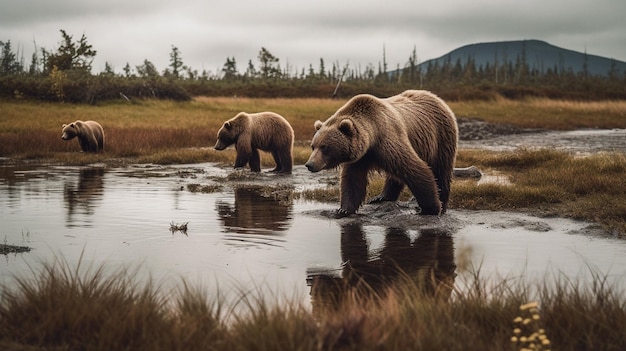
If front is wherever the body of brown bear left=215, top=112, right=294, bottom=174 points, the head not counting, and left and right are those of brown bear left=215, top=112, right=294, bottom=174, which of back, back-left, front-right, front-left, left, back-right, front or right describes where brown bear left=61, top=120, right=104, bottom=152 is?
front-right

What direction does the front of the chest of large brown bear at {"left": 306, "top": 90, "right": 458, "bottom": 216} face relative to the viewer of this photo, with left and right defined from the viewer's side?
facing the viewer and to the left of the viewer

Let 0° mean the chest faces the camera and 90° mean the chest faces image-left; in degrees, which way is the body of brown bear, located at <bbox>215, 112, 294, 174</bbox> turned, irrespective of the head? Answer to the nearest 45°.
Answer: approximately 90°

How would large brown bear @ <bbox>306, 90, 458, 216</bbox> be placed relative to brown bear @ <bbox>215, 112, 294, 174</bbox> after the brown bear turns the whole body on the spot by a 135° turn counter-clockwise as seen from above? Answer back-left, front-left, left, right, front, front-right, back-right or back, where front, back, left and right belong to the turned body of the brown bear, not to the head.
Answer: front-right

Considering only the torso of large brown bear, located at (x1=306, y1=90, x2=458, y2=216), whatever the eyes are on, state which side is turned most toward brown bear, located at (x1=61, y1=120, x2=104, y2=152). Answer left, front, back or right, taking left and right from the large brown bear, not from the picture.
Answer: right
